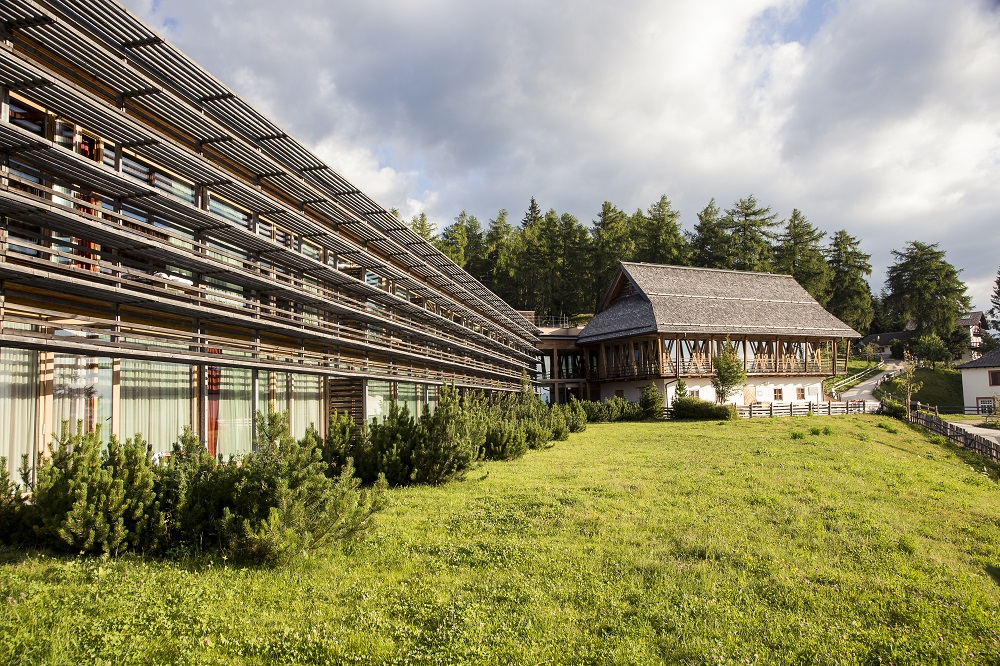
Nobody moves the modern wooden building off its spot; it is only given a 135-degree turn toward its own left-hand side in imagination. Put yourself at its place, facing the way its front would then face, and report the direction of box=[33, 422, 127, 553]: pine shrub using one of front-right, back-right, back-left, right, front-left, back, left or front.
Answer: back

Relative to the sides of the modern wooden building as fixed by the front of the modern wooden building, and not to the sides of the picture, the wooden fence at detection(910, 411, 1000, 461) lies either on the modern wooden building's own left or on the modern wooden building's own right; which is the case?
on the modern wooden building's own left

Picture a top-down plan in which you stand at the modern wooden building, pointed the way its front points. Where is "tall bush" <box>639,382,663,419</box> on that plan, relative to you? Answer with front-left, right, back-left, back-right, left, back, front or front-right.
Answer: left

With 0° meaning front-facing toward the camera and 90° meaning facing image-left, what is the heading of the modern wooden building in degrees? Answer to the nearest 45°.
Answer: approximately 315°

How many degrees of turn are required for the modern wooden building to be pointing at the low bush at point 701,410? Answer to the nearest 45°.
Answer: approximately 90° to its left

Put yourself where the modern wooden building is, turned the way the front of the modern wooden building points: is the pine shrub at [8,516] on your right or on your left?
on your right

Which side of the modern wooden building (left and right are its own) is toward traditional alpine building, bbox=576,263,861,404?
left

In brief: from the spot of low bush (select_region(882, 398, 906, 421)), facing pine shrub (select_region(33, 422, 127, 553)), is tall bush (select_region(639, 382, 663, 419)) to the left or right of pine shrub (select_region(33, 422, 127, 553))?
right

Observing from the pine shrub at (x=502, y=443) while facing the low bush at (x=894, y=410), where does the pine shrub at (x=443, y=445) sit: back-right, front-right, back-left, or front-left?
back-right
